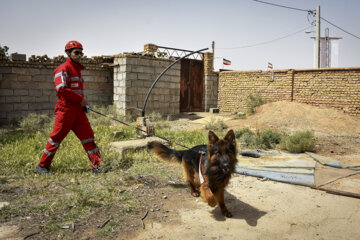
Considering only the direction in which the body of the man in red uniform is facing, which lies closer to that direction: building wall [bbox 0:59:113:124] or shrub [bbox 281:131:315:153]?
the shrub

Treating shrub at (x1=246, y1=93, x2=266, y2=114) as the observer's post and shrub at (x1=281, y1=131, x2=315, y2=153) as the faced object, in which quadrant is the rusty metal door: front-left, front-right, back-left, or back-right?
back-right

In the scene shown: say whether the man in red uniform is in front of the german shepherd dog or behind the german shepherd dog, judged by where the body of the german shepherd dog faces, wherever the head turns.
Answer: behind

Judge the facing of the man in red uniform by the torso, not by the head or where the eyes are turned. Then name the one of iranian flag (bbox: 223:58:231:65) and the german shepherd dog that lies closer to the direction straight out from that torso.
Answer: the german shepherd dog

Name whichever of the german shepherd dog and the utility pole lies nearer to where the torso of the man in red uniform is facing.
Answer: the german shepherd dog

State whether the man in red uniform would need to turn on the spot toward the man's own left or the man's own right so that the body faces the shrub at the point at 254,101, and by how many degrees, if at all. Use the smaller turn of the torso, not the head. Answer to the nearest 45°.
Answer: approximately 90° to the man's own left

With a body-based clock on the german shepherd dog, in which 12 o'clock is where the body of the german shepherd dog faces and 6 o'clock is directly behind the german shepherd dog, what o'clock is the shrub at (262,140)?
The shrub is roughly at 8 o'clock from the german shepherd dog.

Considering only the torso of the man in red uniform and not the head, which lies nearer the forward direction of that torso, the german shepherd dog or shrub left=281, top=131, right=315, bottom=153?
the german shepherd dog

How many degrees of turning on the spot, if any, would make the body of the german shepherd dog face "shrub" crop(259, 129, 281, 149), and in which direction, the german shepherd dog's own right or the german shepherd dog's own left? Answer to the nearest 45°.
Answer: approximately 135° to the german shepherd dog's own left

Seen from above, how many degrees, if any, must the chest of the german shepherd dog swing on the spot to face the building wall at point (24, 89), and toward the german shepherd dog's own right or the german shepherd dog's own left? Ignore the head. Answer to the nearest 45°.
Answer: approximately 180°

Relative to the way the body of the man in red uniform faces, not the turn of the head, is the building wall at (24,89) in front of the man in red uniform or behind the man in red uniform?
behind
